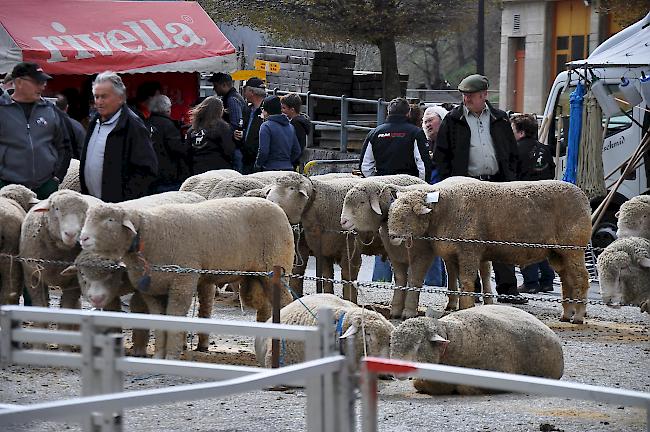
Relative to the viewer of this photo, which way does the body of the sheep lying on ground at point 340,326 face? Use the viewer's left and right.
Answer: facing to the right of the viewer

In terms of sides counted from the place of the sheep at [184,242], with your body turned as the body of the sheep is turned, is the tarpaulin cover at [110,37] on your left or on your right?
on your right

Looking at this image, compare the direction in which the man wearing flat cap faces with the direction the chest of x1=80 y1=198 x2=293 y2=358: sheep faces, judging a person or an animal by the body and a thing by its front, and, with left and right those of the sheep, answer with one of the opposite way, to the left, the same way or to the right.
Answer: to the left

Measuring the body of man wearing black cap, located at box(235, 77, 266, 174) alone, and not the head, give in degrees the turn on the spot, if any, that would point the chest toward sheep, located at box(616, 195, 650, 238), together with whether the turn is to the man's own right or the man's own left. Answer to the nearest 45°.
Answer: approximately 135° to the man's own left

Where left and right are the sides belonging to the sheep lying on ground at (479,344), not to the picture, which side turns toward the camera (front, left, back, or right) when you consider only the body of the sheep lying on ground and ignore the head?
left

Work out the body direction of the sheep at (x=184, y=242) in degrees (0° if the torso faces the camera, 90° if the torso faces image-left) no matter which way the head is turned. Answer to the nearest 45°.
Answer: approximately 90°

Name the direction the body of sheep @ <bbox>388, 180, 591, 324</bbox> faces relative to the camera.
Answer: to the viewer's left

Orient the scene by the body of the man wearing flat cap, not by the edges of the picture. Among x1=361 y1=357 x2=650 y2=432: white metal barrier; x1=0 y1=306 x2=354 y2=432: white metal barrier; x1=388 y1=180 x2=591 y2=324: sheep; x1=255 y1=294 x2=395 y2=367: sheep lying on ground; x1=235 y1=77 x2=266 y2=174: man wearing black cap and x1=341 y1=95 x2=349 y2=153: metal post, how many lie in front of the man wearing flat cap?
4

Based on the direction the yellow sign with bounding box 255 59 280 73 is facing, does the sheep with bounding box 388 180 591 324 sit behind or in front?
in front

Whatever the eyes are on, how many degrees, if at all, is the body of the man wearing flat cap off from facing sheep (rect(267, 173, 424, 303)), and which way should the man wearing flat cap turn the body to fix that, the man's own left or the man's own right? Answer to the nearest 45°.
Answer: approximately 90° to the man's own right

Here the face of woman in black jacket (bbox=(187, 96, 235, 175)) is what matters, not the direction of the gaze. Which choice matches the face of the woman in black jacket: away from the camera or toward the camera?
away from the camera

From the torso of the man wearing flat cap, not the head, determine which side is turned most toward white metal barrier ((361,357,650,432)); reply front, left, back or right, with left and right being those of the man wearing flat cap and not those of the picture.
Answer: front
